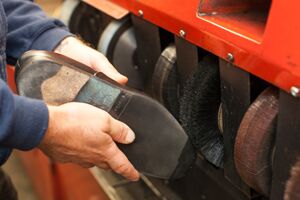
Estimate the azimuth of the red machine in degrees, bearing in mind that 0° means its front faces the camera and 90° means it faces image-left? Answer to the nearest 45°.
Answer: approximately 45°
